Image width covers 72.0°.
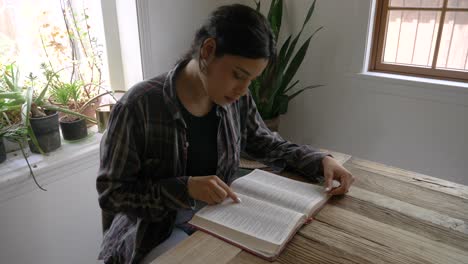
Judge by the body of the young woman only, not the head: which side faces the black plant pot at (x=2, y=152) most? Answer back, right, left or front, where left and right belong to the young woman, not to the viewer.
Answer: back

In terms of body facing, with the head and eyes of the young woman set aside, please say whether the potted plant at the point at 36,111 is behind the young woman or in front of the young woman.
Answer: behind

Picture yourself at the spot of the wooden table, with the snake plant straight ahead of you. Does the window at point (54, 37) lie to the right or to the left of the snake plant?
left

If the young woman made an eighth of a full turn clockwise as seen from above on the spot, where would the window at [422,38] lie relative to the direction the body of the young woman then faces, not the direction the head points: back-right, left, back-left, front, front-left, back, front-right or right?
back-left

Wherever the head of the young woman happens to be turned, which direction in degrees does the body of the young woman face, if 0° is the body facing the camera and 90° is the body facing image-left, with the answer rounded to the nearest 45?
approximately 315°

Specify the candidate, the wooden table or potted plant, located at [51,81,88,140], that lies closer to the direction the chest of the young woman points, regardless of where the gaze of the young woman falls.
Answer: the wooden table

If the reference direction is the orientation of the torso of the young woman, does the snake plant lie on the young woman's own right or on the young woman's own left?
on the young woman's own left

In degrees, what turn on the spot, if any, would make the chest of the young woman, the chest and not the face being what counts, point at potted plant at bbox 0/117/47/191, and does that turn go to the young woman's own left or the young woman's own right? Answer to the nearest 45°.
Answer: approximately 180°

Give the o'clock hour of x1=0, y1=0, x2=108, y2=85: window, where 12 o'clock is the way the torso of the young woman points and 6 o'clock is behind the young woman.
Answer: The window is roughly at 6 o'clock from the young woman.

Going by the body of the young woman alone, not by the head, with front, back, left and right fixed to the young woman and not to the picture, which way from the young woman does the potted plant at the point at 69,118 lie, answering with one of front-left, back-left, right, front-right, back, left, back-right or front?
back
